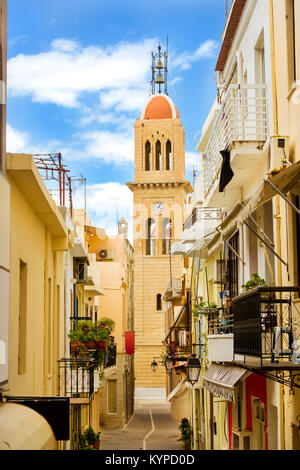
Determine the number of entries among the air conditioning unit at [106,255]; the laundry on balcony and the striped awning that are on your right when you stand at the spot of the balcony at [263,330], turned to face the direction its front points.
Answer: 3

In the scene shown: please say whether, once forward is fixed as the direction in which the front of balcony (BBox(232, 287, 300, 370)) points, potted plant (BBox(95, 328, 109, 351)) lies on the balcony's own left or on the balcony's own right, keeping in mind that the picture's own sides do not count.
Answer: on the balcony's own right

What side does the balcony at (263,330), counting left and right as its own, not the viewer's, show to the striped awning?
right

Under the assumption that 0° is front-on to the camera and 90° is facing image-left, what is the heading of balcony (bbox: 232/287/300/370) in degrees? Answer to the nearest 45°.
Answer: approximately 90°

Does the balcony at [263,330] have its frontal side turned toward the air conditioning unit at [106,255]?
no

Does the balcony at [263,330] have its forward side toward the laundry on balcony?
no

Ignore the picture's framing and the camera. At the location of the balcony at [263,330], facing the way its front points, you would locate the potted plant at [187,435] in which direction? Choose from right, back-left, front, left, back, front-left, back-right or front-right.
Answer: right

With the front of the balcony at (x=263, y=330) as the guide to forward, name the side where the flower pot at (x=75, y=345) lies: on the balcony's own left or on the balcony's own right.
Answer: on the balcony's own right

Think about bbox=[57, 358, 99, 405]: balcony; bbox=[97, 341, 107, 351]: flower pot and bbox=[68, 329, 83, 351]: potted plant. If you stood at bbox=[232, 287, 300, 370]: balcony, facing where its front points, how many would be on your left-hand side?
0

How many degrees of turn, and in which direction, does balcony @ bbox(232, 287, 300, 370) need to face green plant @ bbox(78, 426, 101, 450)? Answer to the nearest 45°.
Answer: approximately 90° to its right

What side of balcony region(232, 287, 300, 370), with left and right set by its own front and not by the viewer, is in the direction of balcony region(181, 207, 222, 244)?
right

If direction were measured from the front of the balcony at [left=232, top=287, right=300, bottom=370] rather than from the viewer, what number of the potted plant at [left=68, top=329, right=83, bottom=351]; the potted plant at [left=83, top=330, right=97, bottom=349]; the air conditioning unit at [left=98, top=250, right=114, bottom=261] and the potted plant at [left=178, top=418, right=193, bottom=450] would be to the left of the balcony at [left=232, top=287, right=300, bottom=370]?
0

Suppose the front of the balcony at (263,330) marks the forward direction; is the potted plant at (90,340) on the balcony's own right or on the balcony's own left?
on the balcony's own right

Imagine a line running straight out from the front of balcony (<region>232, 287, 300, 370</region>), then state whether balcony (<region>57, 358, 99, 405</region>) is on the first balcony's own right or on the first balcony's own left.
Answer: on the first balcony's own right
